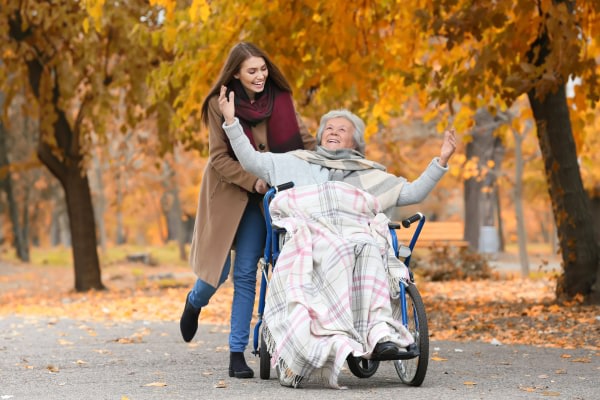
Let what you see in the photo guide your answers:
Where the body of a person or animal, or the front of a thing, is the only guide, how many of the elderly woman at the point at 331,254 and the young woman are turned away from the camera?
0

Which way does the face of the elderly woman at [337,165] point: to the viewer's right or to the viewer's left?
to the viewer's left

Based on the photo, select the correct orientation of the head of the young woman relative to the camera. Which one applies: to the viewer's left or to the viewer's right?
to the viewer's right

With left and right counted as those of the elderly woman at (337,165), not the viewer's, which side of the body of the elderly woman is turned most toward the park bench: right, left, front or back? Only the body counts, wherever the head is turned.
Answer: back

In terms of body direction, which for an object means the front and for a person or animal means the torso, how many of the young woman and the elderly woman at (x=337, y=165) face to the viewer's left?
0

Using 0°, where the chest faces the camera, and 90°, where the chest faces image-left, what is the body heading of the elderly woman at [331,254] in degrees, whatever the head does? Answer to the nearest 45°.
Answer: approximately 0°

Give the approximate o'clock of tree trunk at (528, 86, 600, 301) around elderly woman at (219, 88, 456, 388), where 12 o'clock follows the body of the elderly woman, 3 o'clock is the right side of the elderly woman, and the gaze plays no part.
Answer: The tree trunk is roughly at 7 o'clock from the elderly woman.

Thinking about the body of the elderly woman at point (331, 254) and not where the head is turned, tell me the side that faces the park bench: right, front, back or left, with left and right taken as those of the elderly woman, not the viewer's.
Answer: back

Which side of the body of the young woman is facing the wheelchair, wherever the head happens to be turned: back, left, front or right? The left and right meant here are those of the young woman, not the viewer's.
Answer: front

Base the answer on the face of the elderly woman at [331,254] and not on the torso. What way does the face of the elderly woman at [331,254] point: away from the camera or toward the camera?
toward the camera

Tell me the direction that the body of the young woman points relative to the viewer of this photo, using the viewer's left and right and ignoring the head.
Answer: facing the viewer and to the right of the viewer
